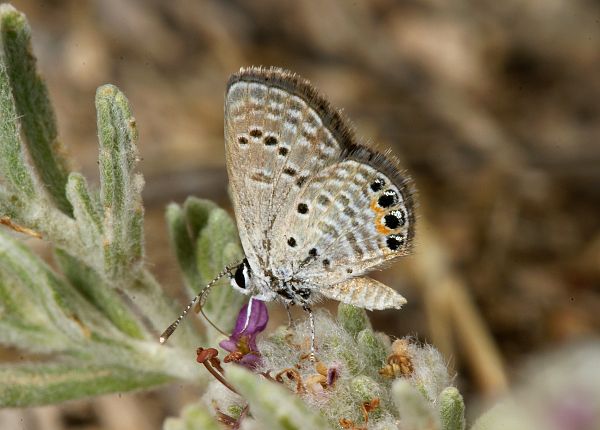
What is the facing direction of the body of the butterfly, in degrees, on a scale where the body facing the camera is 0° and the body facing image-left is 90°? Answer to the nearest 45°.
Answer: approximately 90°

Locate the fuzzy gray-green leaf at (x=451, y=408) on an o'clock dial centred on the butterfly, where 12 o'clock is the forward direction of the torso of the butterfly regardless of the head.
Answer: The fuzzy gray-green leaf is roughly at 7 o'clock from the butterfly.

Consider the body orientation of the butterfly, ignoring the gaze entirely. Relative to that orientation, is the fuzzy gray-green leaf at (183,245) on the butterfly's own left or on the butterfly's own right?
on the butterfly's own right

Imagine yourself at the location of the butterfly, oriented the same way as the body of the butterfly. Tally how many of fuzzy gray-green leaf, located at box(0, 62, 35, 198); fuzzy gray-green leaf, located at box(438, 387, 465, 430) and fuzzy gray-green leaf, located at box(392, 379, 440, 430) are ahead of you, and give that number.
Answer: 1

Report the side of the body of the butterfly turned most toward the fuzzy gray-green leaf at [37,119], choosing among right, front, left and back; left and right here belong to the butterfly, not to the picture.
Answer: front

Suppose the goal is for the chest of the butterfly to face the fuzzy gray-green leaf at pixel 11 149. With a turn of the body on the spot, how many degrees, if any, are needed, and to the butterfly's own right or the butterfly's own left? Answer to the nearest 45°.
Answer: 0° — it already faces it

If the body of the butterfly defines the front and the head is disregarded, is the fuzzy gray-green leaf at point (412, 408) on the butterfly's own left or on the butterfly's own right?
on the butterfly's own left

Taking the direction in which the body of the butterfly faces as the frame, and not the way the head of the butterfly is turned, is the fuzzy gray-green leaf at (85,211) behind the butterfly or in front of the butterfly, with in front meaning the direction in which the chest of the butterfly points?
in front

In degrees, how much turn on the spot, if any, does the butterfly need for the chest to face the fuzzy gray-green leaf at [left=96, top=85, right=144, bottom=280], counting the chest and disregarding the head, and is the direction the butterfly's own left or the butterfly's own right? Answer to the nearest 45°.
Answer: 0° — it already faces it
